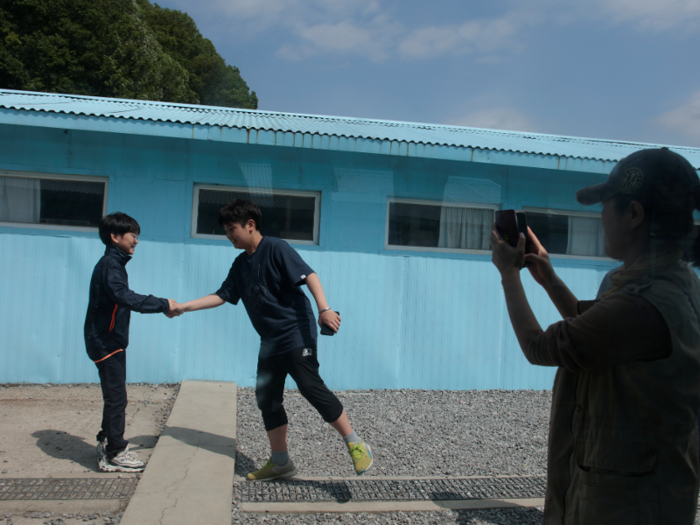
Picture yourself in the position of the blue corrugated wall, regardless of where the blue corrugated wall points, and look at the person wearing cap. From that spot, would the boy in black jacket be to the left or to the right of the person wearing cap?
right

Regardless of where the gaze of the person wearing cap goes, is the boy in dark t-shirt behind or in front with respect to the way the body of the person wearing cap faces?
in front

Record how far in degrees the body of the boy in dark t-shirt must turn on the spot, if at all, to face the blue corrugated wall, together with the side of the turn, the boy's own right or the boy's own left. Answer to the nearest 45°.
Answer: approximately 135° to the boy's own right

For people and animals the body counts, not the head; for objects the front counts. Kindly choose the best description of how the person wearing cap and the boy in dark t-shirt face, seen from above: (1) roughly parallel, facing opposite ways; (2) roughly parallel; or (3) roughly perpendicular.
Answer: roughly perpendicular

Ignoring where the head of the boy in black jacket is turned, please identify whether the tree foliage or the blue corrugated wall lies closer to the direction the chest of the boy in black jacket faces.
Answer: the blue corrugated wall

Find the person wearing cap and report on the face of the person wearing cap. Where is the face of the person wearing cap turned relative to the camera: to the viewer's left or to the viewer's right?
to the viewer's left

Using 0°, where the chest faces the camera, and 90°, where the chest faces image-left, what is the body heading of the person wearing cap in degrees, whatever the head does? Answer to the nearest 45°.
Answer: approximately 90°

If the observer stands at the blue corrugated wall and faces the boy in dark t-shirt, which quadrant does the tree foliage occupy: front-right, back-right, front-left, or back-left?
back-right

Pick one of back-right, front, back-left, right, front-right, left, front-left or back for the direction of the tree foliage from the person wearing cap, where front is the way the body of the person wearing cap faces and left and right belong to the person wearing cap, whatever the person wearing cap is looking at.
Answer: front-right

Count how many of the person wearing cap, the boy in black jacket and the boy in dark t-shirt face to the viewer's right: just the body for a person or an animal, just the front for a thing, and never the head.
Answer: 1

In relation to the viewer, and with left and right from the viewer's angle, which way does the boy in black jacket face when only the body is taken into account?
facing to the right of the viewer

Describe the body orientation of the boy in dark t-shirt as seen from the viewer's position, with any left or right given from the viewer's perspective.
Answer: facing the viewer and to the left of the viewer
